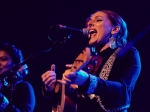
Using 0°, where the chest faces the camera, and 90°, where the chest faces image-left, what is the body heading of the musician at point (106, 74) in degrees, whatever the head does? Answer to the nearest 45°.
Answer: approximately 45°

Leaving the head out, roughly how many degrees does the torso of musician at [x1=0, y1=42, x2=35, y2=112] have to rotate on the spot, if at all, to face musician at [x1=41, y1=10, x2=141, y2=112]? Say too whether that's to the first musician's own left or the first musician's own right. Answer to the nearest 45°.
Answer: approximately 90° to the first musician's own left

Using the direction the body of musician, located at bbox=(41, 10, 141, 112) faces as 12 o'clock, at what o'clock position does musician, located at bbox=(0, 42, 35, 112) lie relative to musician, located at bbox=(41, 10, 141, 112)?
musician, located at bbox=(0, 42, 35, 112) is roughly at 3 o'clock from musician, located at bbox=(41, 10, 141, 112).
